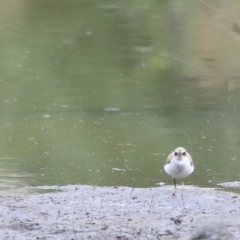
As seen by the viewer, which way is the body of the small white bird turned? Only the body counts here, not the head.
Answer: toward the camera
